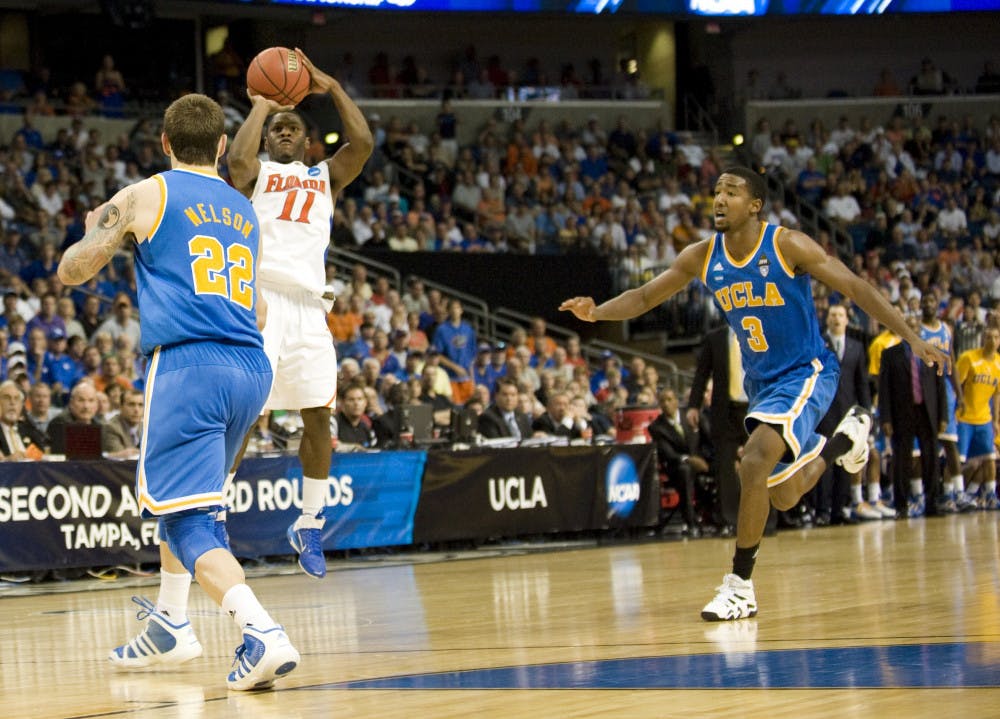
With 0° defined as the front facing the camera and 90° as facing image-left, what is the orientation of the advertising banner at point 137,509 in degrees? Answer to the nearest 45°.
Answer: approximately 0°

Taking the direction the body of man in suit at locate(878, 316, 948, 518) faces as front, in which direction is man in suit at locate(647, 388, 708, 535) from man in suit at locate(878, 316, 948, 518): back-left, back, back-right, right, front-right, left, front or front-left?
front-right

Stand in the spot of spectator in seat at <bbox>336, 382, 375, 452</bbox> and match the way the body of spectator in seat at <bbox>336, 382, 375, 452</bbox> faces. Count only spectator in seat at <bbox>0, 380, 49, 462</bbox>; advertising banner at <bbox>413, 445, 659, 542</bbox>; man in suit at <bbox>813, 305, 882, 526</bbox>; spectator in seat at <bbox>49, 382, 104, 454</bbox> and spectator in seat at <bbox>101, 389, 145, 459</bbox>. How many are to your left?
2

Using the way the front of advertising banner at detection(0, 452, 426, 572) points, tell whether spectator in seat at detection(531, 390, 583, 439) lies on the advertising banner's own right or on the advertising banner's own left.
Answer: on the advertising banner's own left

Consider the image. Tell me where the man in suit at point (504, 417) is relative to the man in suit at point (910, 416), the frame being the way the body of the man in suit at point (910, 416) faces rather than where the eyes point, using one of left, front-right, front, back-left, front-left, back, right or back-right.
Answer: front-right

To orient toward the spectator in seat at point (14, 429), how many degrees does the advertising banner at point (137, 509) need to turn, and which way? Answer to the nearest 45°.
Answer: approximately 135° to its right

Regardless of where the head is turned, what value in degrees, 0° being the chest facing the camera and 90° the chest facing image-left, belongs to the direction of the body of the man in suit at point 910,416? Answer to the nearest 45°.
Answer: approximately 0°

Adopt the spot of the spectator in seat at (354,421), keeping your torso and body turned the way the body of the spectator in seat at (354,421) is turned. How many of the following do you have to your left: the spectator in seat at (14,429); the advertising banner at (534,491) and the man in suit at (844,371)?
2
